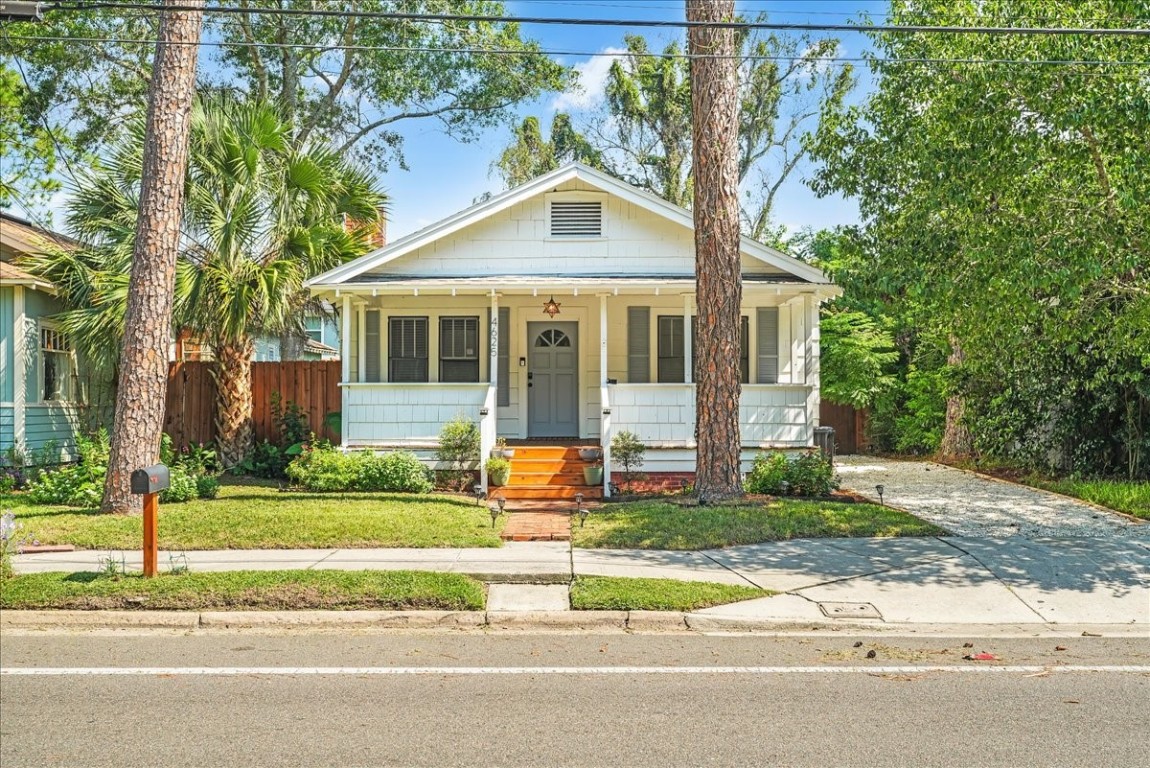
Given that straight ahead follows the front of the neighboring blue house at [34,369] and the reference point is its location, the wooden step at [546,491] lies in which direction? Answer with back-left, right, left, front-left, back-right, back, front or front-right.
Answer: front-left

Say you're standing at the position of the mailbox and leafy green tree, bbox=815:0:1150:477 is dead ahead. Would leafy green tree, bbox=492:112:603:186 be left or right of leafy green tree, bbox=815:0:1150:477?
left

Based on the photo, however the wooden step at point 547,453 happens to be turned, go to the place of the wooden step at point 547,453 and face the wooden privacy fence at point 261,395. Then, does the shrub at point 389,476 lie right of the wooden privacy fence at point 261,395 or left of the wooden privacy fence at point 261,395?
left

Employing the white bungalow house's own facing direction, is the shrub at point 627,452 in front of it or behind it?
in front

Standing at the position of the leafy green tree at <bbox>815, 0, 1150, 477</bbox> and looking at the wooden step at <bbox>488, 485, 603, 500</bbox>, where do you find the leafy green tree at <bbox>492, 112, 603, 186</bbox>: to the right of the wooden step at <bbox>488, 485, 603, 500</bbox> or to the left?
right

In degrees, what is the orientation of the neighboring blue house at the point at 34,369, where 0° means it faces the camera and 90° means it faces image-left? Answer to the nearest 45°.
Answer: approximately 0°

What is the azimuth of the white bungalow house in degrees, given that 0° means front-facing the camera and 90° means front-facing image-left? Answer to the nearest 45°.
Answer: approximately 0°

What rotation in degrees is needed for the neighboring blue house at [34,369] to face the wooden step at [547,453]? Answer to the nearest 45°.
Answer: approximately 45° to its left

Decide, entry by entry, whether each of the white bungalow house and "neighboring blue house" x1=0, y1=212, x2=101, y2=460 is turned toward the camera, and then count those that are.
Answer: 2

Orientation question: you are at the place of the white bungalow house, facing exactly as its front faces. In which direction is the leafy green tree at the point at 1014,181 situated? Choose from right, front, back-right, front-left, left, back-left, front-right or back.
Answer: front-left

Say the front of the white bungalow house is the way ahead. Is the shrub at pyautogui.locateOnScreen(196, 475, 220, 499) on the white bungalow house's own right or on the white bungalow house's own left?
on the white bungalow house's own right

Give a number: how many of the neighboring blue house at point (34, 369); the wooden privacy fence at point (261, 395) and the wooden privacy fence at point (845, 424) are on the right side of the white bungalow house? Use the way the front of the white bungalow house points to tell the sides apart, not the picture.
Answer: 2

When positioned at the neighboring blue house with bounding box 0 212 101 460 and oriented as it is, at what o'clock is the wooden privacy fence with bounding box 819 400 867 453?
The wooden privacy fence is roughly at 9 o'clock from the neighboring blue house.

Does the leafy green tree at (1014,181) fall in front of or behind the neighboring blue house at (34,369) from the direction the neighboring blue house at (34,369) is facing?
in front
